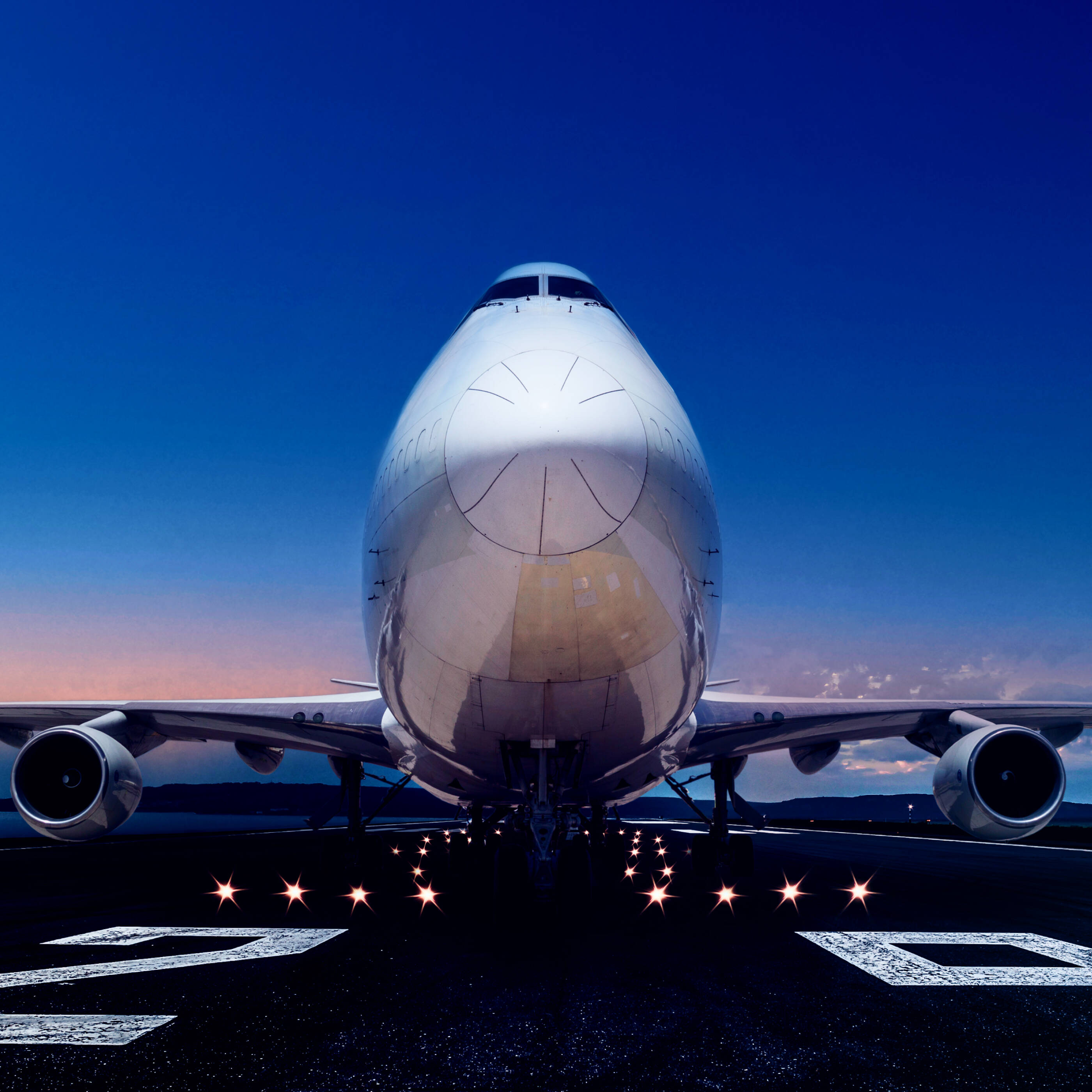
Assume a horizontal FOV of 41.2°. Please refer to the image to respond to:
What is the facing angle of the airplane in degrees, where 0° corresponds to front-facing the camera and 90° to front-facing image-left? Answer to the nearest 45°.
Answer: approximately 0°
